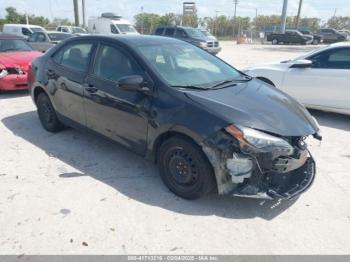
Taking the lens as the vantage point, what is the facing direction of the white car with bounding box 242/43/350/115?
facing to the left of the viewer

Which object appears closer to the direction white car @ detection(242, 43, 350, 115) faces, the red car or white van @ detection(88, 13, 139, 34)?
the red car

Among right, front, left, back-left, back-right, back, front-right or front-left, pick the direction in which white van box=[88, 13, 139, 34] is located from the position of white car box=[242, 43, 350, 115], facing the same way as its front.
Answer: front-right

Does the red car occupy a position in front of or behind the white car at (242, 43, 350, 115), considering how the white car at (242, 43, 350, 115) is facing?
in front

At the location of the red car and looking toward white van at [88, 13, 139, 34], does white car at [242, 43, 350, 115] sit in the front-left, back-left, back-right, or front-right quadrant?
back-right
